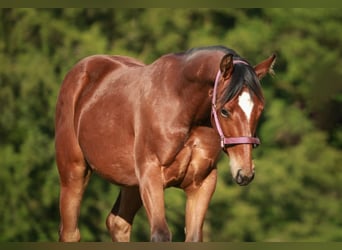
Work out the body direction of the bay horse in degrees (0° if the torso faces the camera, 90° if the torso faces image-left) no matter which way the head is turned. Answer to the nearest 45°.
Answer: approximately 315°
